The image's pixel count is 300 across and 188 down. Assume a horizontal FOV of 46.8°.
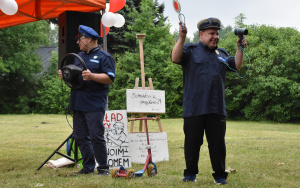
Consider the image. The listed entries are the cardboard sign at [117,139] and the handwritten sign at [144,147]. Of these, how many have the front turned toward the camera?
2

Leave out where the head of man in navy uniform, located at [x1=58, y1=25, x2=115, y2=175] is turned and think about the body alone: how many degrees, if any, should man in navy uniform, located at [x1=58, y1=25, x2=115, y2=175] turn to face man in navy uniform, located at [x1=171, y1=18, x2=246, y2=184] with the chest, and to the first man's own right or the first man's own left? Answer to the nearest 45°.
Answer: approximately 90° to the first man's own left

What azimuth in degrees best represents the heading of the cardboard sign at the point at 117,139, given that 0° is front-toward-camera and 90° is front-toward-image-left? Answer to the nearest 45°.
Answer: approximately 0°

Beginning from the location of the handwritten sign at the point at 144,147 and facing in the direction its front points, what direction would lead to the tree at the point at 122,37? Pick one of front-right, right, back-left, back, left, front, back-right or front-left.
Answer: back

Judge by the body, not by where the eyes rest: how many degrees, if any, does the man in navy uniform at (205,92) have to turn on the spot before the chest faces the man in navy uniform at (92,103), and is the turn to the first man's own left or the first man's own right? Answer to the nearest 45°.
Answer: approximately 135° to the first man's own right

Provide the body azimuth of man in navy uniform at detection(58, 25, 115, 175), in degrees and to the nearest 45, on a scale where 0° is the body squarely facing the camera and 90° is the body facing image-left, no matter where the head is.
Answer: approximately 45°

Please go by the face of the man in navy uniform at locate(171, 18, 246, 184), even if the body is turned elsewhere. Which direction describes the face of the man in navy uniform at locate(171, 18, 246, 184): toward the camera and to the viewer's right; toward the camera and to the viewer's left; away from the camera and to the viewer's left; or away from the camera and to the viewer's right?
toward the camera and to the viewer's right
